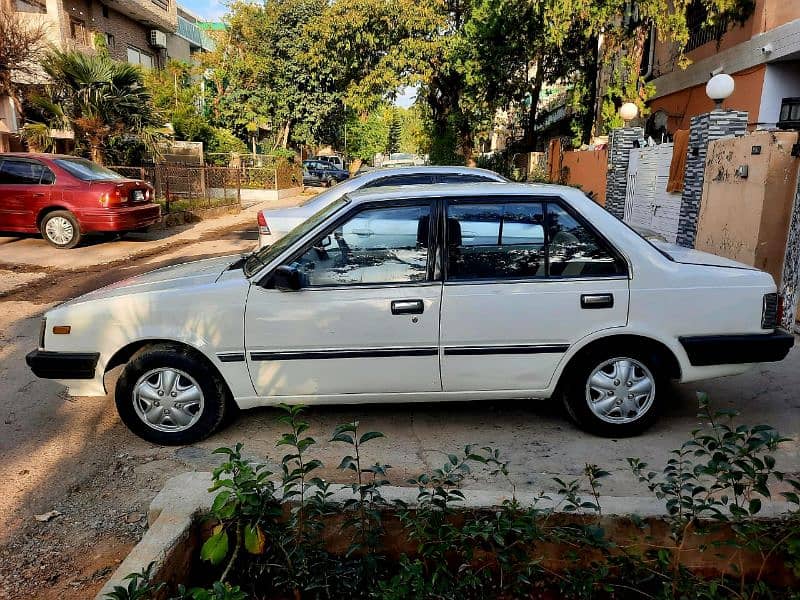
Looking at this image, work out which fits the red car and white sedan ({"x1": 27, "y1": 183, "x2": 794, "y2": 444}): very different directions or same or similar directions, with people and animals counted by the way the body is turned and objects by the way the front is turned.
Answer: same or similar directions

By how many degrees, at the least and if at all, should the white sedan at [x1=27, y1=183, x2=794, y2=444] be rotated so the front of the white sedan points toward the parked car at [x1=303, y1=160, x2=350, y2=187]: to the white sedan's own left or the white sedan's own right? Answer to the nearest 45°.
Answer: approximately 90° to the white sedan's own right

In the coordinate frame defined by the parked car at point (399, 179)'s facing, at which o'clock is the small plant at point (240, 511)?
The small plant is roughly at 3 o'clock from the parked car.

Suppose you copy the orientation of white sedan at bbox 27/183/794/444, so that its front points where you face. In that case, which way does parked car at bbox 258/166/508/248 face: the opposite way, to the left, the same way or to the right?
the opposite way

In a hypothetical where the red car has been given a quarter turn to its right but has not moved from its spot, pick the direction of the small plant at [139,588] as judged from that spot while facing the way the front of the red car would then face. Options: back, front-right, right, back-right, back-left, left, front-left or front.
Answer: back-right

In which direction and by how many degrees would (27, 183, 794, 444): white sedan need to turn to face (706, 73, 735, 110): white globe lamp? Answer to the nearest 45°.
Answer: approximately 135° to its right

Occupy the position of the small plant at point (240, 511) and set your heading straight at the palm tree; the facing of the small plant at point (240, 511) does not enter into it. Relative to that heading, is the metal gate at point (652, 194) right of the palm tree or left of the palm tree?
right

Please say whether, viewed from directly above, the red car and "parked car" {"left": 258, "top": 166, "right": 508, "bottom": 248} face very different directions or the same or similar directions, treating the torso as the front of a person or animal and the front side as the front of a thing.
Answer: very different directions

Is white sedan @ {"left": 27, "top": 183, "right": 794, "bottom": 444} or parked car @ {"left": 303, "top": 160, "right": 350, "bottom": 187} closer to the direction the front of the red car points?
the parked car

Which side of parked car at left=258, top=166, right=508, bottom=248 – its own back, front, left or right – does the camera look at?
right

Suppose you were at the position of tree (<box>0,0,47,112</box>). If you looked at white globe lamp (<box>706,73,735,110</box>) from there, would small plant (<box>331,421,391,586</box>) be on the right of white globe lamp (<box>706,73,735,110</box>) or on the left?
right

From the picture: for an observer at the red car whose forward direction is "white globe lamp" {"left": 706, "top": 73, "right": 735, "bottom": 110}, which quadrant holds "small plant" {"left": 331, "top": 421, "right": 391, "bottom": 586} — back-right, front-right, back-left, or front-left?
front-right

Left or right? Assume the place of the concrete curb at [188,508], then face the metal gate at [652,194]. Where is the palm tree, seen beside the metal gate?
left

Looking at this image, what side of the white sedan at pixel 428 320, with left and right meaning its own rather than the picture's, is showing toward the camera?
left

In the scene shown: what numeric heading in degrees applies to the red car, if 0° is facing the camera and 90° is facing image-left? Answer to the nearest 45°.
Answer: approximately 135°

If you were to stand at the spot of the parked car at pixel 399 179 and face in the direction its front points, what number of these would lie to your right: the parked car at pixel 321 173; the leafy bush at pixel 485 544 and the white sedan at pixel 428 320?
2

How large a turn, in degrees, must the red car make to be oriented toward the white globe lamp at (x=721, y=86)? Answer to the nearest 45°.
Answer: approximately 180°

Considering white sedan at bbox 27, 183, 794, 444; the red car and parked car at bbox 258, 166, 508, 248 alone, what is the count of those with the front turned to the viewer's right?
1

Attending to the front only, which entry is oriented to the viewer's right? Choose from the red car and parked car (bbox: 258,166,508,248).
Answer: the parked car

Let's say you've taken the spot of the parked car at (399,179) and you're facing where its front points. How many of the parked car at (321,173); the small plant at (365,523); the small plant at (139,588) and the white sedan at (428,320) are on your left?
1

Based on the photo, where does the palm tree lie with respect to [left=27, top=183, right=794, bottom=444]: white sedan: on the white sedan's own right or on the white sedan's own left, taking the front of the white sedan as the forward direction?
on the white sedan's own right
